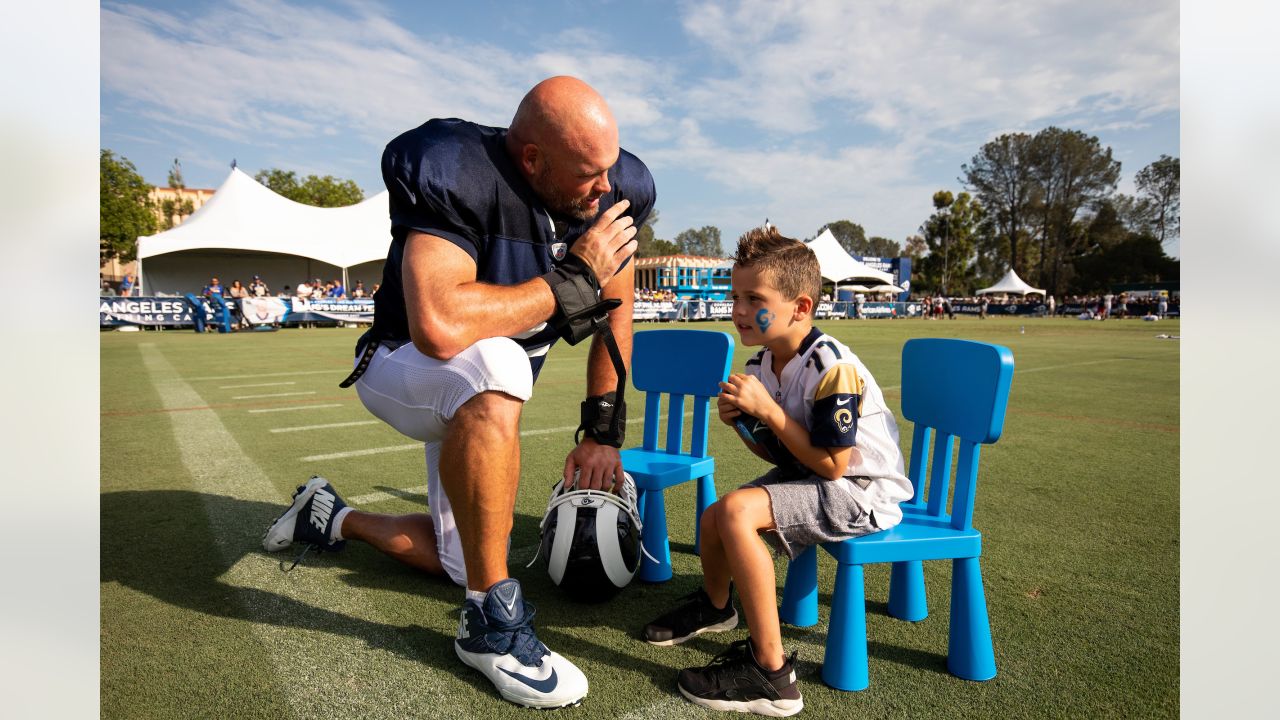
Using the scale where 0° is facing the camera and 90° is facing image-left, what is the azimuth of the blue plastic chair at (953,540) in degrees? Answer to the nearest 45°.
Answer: approximately 45°

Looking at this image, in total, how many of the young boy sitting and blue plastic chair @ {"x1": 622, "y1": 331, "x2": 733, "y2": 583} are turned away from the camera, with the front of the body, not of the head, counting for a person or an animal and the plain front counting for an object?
0

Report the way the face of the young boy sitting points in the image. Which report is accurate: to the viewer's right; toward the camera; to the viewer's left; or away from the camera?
to the viewer's left

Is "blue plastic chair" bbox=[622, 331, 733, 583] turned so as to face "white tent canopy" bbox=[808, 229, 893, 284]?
no

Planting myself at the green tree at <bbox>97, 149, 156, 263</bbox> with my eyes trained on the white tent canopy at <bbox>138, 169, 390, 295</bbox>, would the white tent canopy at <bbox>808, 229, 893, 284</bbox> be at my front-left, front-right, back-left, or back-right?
front-left

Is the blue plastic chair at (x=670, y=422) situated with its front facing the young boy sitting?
no

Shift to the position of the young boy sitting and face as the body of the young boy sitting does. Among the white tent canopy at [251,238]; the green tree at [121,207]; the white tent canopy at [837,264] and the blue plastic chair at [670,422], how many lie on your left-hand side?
0

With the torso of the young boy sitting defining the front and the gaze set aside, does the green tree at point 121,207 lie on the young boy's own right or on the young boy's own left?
on the young boy's own right

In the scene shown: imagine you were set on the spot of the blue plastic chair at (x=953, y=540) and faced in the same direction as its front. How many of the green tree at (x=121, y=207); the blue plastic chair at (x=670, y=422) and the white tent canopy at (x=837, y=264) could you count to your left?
0

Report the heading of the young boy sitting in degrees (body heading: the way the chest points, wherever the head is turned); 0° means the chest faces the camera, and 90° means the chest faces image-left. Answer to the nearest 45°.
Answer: approximately 45°

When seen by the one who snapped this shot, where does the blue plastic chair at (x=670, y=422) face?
facing the viewer and to the left of the viewer

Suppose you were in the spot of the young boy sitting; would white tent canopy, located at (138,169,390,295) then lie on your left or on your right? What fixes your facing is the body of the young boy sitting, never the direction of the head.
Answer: on your right

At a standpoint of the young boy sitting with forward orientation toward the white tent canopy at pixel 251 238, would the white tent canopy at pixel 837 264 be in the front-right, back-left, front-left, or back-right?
front-right
